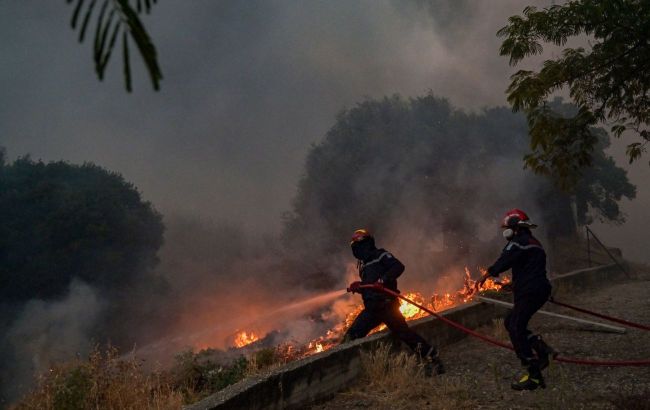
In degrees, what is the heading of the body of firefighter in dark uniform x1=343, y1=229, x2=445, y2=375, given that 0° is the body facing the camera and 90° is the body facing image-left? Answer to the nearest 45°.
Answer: approximately 90°

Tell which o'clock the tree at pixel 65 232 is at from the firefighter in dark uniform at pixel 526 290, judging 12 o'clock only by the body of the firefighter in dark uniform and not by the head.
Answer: The tree is roughly at 1 o'clock from the firefighter in dark uniform.

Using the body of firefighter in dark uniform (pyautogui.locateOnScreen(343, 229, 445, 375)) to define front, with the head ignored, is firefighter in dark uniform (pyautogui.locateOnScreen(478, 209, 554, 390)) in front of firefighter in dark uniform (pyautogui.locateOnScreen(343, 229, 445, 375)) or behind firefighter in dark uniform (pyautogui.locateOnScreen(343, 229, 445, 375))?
behind

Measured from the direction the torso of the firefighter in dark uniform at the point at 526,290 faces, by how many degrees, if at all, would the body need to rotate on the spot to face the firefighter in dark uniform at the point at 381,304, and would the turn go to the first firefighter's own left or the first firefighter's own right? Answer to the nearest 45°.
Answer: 0° — they already face them

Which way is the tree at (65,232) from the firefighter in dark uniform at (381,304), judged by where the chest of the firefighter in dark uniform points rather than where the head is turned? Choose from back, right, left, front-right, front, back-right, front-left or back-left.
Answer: front-right

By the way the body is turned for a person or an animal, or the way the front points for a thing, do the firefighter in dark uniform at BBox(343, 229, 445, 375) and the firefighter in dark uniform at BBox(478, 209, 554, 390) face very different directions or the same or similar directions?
same or similar directions

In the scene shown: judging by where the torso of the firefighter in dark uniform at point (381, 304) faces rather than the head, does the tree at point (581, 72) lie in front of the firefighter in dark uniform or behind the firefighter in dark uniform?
behind

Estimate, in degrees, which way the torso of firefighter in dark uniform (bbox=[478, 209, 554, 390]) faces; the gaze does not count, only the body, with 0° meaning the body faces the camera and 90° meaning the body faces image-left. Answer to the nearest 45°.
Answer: approximately 90°

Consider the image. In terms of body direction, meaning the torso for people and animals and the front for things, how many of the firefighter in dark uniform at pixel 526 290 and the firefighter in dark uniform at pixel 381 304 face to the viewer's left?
2
